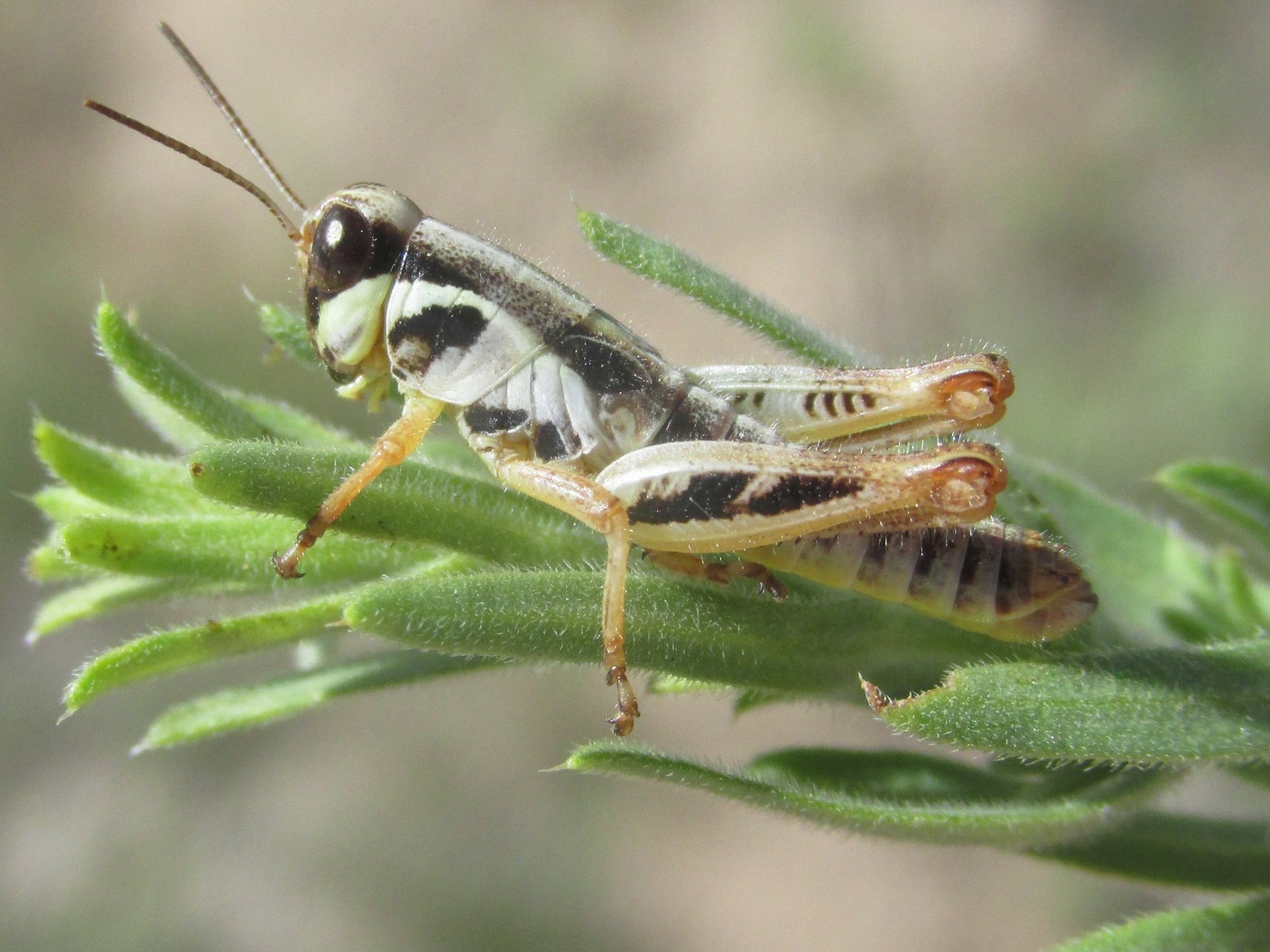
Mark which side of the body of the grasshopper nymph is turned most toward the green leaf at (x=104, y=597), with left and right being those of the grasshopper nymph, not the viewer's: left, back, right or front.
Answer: front

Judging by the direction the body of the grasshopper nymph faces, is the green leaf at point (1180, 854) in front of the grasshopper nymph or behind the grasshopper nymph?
behind

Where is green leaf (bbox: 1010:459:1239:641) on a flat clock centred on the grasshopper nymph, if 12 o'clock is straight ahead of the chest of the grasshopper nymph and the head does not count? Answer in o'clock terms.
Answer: The green leaf is roughly at 6 o'clock from the grasshopper nymph.

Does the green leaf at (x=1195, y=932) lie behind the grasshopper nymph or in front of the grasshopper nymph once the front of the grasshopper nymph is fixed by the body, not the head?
behind

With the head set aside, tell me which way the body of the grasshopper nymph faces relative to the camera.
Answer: to the viewer's left

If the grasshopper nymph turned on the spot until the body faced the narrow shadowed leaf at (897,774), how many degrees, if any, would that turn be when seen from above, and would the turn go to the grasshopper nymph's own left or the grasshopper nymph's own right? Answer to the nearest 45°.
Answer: approximately 180°

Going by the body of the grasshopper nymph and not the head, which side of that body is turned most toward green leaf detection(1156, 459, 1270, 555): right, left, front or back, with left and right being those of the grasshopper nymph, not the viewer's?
back
